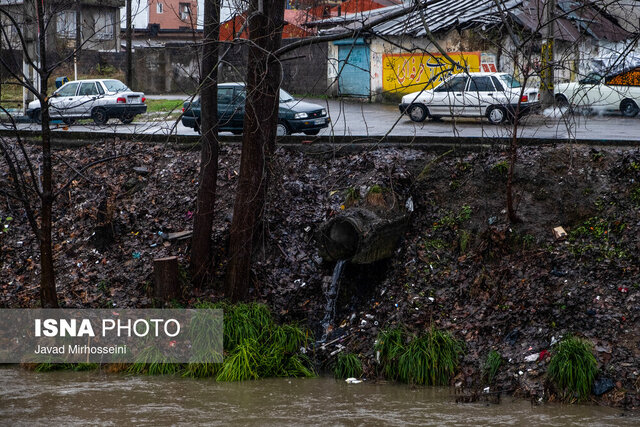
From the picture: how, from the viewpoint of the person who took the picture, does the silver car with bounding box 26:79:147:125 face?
facing away from the viewer and to the left of the viewer

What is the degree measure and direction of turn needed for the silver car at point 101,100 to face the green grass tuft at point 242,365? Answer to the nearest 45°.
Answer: approximately 135° to its left

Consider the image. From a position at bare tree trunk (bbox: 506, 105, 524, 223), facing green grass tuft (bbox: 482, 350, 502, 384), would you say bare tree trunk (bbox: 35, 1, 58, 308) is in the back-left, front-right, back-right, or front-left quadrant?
front-right

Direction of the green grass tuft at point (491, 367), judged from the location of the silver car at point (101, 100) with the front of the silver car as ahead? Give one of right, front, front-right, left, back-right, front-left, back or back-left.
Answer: back-left

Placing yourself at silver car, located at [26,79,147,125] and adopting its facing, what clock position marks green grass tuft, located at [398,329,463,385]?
The green grass tuft is roughly at 7 o'clock from the silver car.

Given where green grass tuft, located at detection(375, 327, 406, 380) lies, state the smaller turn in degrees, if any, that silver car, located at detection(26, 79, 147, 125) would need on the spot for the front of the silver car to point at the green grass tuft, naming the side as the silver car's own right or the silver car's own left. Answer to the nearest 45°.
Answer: approximately 135° to the silver car's own left

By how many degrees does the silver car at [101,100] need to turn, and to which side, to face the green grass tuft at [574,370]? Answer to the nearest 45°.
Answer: approximately 135° to its left

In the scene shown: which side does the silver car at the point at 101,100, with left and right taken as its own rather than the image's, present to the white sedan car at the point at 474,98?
back

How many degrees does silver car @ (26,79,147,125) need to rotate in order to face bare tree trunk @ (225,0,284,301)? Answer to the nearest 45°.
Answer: approximately 135° to its left

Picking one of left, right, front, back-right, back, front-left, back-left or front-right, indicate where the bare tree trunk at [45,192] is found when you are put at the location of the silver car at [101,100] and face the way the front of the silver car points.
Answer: back-left
